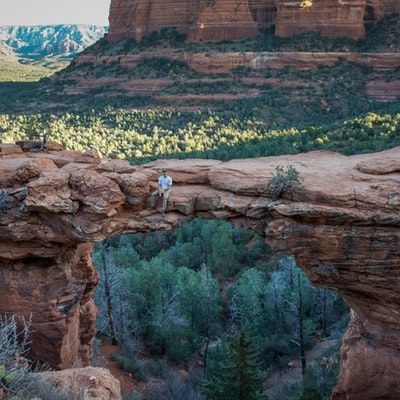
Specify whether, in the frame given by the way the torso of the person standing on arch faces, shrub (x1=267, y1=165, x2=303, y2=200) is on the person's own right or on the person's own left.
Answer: on the person's own left

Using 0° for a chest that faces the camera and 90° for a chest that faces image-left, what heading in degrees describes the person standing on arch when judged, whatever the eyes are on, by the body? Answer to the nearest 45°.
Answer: approximately 0°

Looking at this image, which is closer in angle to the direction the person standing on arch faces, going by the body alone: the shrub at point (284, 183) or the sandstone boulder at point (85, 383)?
the sandstone boulder

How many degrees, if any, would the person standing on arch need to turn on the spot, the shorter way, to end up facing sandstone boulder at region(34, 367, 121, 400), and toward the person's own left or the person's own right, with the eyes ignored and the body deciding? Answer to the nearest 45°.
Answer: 0° — they already face it
